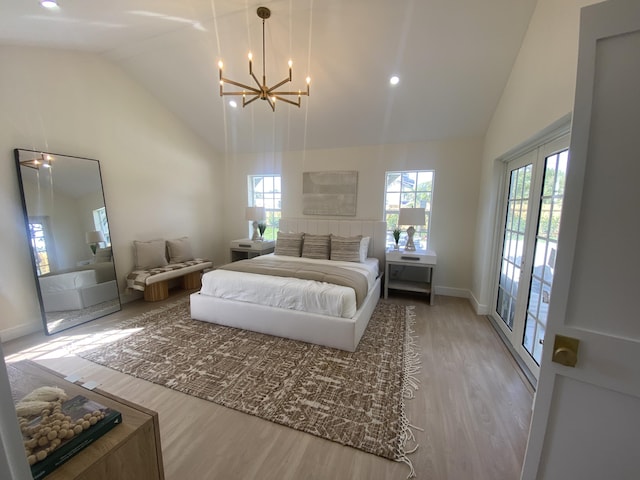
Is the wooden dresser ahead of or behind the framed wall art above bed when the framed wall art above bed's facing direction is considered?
ahead

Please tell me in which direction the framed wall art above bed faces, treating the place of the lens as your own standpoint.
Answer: facing the viewer

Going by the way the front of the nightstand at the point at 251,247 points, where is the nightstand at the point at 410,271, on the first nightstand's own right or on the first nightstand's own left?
on the first nightstand's own left

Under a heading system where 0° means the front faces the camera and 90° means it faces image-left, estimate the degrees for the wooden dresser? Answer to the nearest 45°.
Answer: approximately 225°

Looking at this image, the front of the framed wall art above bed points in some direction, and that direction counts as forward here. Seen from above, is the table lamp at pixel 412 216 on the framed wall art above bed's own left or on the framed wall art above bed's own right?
on the framed wall art above bed's own left

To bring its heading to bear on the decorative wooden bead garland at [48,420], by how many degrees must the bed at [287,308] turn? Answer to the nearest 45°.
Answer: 0° — it already faces it

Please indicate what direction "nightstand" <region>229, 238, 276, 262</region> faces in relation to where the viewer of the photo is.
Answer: facing the viewer and to the left of the viewer

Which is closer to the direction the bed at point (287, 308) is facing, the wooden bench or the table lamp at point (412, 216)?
the wooden bench

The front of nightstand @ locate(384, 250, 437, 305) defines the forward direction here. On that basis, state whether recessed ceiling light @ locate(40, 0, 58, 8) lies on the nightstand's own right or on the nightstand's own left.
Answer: on the nightstand's own right

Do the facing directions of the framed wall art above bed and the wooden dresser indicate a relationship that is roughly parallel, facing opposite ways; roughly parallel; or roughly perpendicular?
roughly parallel, facing opposite ways

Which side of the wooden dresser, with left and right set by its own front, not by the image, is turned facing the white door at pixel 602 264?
right

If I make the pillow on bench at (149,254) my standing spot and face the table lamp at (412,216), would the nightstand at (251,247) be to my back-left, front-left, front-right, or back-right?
front-left

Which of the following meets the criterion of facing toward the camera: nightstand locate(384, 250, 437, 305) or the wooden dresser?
the nightstand

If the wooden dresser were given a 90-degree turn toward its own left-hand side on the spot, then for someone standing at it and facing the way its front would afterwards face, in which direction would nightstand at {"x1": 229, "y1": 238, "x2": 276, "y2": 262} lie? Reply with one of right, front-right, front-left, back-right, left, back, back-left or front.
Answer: right

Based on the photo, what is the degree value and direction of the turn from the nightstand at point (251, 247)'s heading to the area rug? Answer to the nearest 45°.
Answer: approximately 45° to its left

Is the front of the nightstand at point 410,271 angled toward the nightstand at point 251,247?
no
